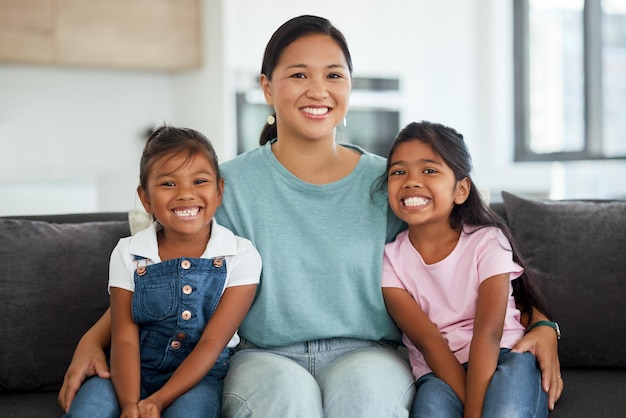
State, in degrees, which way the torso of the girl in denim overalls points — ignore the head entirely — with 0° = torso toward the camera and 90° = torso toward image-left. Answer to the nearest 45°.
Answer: approximately 0°

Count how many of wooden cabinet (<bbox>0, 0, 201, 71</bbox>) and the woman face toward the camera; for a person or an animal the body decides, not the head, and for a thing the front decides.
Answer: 2

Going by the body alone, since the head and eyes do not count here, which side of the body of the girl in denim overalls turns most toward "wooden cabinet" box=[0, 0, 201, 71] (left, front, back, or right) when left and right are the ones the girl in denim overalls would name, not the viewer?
back

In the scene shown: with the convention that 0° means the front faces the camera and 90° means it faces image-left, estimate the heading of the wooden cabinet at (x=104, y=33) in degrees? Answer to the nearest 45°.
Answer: approximately 0°

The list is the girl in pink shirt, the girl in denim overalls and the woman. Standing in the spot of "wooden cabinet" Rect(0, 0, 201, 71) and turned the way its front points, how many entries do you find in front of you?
3
